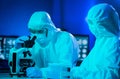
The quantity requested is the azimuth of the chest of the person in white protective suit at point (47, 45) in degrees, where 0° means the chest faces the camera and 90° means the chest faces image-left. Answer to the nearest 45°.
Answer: approximately 45°

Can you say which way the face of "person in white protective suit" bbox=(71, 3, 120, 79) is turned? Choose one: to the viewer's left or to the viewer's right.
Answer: to the viewer's left

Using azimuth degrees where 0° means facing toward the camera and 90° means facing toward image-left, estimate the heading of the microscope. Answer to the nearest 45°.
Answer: approximately 270°

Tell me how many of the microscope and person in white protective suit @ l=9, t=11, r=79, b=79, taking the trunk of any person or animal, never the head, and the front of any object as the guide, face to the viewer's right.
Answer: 1

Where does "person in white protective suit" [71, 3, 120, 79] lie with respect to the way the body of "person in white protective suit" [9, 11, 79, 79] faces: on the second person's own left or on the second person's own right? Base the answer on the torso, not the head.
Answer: on the second person's own left

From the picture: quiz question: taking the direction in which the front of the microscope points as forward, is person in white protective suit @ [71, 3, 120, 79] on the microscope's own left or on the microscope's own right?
on the microscope's own right
